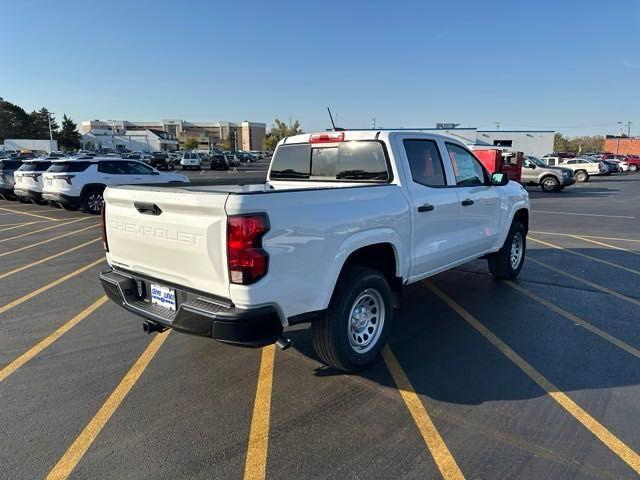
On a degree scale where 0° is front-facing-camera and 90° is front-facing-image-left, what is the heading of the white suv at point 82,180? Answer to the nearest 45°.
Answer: approximately 225°

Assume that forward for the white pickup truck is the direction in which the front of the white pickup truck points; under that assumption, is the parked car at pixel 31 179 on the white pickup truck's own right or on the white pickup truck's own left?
on the white pickup truck's own left

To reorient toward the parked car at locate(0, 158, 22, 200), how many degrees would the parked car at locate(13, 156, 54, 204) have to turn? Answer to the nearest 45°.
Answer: approximately 45° to its left

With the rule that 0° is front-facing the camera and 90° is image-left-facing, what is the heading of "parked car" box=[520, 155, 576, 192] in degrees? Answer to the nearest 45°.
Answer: approximately 315°

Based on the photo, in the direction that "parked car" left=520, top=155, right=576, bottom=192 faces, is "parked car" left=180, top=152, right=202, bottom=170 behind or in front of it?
behind

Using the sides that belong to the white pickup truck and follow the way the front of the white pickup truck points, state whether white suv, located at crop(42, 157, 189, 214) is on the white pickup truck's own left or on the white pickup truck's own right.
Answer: on the white pickup truck's own left

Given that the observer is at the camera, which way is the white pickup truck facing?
facing away from the viewer and to the right of the viewer

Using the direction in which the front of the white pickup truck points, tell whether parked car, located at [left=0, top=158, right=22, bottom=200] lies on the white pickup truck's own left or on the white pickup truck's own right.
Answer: on the white pickup truck's own left

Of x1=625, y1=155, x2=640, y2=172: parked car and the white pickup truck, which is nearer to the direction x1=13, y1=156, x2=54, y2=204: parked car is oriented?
the parked car

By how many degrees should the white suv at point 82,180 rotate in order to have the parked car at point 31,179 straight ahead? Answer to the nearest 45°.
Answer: approximately 90° to its left
